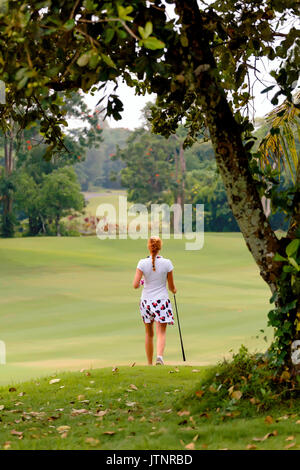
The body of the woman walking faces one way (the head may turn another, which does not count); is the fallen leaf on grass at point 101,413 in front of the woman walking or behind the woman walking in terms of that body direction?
behind

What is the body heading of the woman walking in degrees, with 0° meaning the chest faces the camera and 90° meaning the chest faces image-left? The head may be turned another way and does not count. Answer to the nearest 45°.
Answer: approximately 180°

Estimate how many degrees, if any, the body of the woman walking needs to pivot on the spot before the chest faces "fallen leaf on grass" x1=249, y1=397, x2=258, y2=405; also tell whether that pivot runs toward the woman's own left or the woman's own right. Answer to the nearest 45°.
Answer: approximately 180°

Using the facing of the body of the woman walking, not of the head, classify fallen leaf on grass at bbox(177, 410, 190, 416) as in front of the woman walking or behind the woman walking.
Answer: behind

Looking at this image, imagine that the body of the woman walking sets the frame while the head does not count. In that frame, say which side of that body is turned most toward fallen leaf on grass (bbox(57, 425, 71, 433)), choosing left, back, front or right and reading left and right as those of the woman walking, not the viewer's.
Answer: back

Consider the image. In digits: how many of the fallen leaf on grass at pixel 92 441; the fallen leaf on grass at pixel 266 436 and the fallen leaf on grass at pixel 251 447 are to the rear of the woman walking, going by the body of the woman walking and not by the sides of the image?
3

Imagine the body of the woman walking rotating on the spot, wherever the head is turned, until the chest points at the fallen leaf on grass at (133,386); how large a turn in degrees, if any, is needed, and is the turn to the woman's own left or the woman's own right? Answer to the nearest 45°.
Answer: approximately 180°

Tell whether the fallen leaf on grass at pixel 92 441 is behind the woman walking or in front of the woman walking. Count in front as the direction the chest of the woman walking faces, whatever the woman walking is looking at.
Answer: behind

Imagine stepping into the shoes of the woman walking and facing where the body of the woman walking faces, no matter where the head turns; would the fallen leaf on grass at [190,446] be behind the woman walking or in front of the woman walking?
behind

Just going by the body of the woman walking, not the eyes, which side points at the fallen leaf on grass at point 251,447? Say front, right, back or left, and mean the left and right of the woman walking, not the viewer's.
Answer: back

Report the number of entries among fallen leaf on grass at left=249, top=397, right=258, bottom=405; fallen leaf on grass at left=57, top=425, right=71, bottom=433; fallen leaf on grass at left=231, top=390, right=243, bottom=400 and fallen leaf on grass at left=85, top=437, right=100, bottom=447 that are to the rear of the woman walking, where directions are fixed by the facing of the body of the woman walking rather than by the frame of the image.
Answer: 4

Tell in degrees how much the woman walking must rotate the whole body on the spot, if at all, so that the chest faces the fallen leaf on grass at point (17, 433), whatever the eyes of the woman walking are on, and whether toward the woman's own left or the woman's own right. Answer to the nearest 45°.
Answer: approximately 180°
